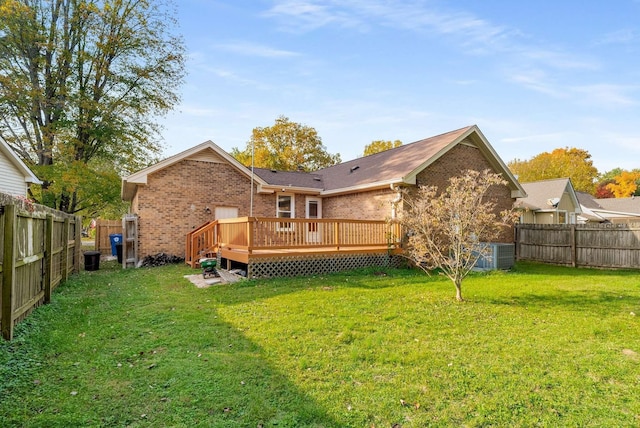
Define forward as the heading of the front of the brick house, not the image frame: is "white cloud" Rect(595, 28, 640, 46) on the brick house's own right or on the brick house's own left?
on the brick house's own right

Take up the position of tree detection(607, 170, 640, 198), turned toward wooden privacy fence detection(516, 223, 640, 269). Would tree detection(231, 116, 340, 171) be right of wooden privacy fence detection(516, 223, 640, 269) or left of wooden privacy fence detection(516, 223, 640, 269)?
right

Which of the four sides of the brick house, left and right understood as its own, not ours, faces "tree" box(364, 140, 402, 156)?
front

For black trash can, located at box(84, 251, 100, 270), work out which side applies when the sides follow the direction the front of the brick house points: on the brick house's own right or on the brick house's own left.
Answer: on the brick house's own left

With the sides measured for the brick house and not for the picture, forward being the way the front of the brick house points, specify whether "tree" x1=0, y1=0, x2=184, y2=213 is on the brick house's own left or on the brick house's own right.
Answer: on the brick house's own left

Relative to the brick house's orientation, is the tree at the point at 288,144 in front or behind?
in front

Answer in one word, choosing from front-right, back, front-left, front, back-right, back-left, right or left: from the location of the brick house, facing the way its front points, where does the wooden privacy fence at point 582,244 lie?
right

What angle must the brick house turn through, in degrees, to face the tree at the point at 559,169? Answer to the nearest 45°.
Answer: approximately 45° to its right

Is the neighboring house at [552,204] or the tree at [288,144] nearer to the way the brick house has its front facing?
the tree

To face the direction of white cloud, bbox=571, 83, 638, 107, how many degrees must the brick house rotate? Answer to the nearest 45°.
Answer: approximately 90° to its right

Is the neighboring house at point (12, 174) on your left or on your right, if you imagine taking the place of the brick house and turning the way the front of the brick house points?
on your left

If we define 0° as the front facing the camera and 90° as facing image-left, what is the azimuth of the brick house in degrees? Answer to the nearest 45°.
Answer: approximately 180°
